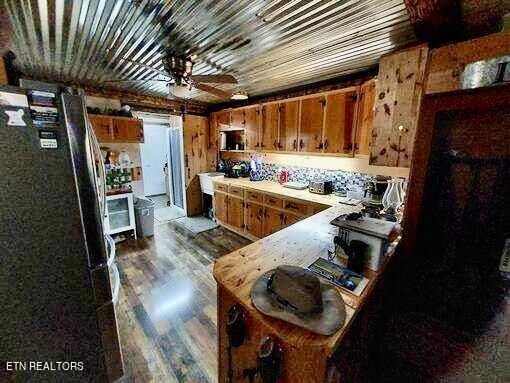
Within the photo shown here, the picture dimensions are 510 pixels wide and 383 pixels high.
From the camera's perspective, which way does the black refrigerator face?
to the viewer's right

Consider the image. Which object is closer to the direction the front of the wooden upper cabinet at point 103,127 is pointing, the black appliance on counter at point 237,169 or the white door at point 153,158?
the black appliance on counter

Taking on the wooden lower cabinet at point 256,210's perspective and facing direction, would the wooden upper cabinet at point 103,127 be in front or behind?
in front

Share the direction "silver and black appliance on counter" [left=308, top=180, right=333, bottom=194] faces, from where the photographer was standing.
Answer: facing the viewer and to the left of the viewer

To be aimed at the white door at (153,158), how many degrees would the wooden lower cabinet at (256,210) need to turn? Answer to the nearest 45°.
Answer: approximately 90° to its right

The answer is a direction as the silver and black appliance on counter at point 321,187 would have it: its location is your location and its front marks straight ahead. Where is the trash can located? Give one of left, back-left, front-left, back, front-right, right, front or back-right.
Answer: front-right

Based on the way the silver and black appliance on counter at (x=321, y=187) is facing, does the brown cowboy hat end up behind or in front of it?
in front

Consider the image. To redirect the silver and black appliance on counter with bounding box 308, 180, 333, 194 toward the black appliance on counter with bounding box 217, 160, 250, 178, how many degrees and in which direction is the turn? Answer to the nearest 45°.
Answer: approximately 90° to its right

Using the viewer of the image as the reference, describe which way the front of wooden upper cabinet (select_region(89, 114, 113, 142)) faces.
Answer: facing the viewer and to the right of the viewer

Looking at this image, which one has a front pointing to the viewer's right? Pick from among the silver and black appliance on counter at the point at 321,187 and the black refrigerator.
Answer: the black refrigerator

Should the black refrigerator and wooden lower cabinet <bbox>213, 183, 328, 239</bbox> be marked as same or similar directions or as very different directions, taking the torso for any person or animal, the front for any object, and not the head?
very different directions

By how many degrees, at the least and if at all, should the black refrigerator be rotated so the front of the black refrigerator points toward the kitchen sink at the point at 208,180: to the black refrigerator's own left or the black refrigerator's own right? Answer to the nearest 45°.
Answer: approximately 45° to the black refrigerator's own left

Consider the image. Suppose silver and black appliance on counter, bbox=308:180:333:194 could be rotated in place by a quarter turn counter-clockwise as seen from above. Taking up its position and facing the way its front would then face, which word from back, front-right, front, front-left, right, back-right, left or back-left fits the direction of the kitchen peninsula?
front-right

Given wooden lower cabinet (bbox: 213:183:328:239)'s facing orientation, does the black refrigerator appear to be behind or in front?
in front

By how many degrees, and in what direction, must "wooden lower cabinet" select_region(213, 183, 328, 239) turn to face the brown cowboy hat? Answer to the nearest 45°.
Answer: approximately 45° to its left

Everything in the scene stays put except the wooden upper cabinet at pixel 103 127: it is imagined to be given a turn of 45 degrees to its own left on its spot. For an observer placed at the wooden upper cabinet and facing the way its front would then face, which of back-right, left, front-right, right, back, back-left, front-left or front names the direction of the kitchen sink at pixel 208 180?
front
